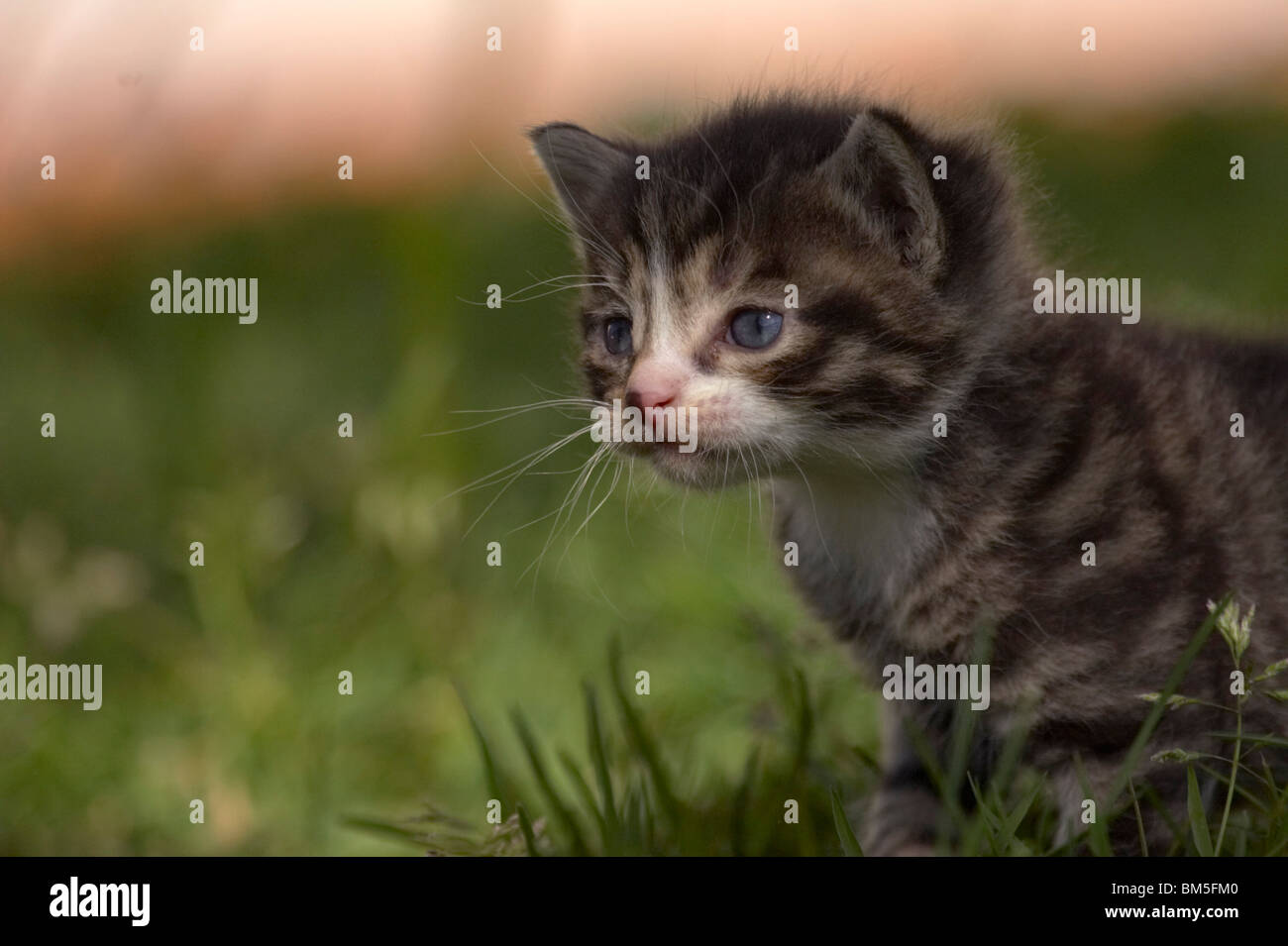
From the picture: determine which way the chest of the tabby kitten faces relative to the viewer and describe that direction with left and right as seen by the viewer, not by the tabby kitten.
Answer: facing the viewer and to the left of the viewer
